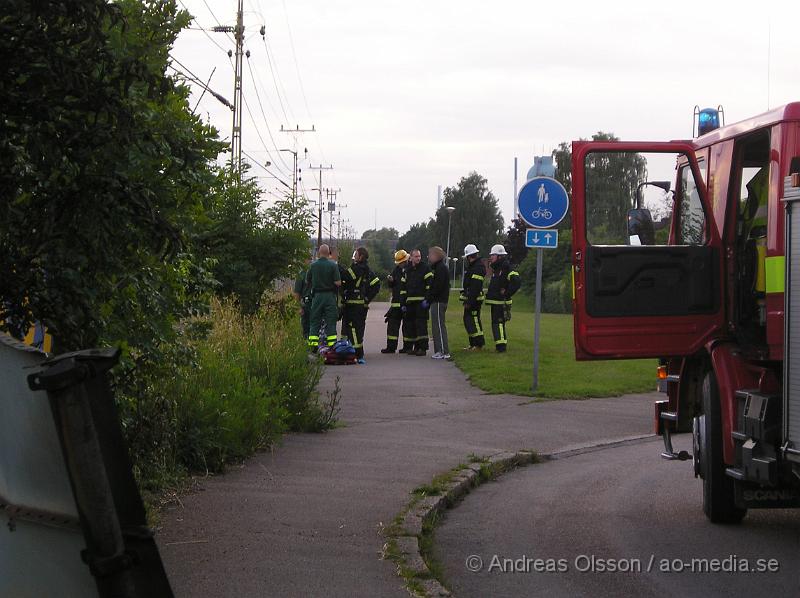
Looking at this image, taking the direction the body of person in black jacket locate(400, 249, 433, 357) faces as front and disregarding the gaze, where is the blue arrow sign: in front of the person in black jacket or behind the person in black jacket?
in front

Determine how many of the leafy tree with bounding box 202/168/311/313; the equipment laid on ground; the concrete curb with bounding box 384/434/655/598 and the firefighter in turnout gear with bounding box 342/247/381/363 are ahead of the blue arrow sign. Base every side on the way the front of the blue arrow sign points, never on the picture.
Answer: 1

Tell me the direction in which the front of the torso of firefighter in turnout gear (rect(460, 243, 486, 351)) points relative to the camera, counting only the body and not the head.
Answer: to the viewer's left

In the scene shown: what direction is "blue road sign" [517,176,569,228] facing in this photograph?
toward the camera

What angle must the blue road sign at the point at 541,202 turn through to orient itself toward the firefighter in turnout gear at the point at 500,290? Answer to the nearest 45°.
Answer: approximately 180°

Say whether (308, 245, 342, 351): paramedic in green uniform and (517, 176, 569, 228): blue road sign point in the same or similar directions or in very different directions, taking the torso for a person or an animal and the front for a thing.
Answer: very different directions

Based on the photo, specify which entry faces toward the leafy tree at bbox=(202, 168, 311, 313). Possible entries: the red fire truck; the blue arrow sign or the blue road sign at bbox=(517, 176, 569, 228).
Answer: the red fire truck

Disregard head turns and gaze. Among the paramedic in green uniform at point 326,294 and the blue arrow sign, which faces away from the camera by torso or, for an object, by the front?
the paramedic in green uniform

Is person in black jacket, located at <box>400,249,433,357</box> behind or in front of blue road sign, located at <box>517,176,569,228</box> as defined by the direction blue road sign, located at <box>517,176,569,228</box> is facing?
behind

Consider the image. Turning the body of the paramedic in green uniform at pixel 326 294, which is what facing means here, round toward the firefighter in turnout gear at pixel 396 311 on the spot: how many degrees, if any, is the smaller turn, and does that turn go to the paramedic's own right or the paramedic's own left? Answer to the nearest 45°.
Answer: approximately 45° to the paramedic's own right

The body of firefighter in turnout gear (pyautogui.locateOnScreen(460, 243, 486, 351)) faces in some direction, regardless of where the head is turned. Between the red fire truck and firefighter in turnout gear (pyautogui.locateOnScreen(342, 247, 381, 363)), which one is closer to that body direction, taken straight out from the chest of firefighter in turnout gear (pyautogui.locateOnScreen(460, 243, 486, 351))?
the firefighter in turnout gear

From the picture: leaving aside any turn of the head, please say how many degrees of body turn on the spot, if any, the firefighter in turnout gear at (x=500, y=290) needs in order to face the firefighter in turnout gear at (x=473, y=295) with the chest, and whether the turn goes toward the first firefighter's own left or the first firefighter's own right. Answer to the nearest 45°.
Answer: approximately 45° to the first firefighter's own right

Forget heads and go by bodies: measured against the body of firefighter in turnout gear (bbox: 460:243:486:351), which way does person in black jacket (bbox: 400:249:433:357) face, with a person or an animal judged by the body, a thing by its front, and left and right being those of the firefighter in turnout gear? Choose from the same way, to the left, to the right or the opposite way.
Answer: to the left

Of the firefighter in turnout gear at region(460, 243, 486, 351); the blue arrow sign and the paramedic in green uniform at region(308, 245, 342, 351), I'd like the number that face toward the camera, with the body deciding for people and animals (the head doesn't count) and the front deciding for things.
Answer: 1

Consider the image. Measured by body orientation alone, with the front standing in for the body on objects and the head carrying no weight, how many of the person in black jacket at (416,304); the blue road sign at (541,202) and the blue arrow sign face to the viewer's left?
0

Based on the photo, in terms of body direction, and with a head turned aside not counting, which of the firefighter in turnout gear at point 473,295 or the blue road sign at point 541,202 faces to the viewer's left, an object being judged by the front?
the firefighter in turnout gear

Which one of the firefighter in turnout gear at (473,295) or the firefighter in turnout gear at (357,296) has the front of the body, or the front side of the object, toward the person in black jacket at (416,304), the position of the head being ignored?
the firefighter in turnout gear at (473,295)

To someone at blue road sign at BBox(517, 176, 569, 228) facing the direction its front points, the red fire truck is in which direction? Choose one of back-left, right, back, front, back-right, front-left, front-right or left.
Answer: front
